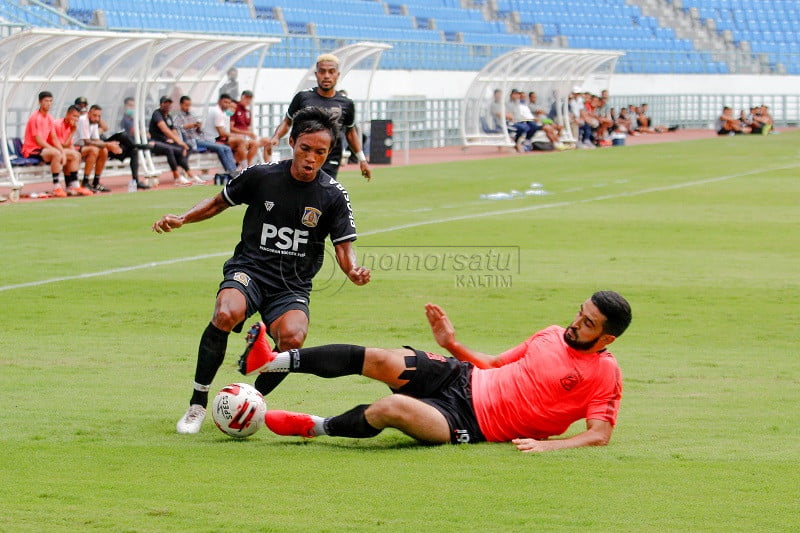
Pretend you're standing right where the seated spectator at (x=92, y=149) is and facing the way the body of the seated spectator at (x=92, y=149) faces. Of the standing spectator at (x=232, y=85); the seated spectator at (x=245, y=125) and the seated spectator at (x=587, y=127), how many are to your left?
3

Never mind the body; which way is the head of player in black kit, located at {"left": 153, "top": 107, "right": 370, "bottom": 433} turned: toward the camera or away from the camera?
toward the camera

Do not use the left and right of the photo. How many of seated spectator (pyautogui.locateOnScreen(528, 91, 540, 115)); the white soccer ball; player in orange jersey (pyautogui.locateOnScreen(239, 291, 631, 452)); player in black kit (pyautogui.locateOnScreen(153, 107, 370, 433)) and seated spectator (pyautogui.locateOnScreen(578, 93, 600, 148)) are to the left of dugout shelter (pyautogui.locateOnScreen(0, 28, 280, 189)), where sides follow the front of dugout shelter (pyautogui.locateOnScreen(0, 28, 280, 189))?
2

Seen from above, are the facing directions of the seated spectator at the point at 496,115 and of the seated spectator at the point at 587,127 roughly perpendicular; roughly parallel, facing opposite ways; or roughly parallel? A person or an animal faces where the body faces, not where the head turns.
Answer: roughly parallel

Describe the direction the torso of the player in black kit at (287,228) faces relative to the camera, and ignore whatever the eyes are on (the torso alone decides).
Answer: toward the camera

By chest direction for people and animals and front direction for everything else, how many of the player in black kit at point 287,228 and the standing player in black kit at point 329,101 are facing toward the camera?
2

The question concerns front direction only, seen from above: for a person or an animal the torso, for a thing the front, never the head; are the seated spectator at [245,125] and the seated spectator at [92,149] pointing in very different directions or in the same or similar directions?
same or similar directions

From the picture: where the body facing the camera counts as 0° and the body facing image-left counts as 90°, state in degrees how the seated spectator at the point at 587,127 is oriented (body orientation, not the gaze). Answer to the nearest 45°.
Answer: approximately 315°

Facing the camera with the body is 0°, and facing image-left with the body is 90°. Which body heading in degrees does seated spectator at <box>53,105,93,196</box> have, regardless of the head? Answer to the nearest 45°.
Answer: approximately 315°

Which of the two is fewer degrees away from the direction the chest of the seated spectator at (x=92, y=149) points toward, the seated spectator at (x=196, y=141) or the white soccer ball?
the white soccer ball

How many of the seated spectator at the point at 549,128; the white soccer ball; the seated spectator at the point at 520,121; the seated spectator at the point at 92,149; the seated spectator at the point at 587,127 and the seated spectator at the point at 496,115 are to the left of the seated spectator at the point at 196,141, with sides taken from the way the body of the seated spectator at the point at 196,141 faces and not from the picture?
4

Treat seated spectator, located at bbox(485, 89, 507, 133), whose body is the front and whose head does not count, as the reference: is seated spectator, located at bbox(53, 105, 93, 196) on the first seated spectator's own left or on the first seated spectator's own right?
on the first seated spectator's own right

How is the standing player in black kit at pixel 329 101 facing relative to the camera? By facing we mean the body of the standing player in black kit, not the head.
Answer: toward the camera

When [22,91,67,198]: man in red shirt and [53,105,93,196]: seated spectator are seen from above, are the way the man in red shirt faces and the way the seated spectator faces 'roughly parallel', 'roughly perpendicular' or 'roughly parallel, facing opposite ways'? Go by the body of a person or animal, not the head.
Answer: roughly parallel

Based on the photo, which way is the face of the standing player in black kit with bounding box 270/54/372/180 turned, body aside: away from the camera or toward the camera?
toward the camera
